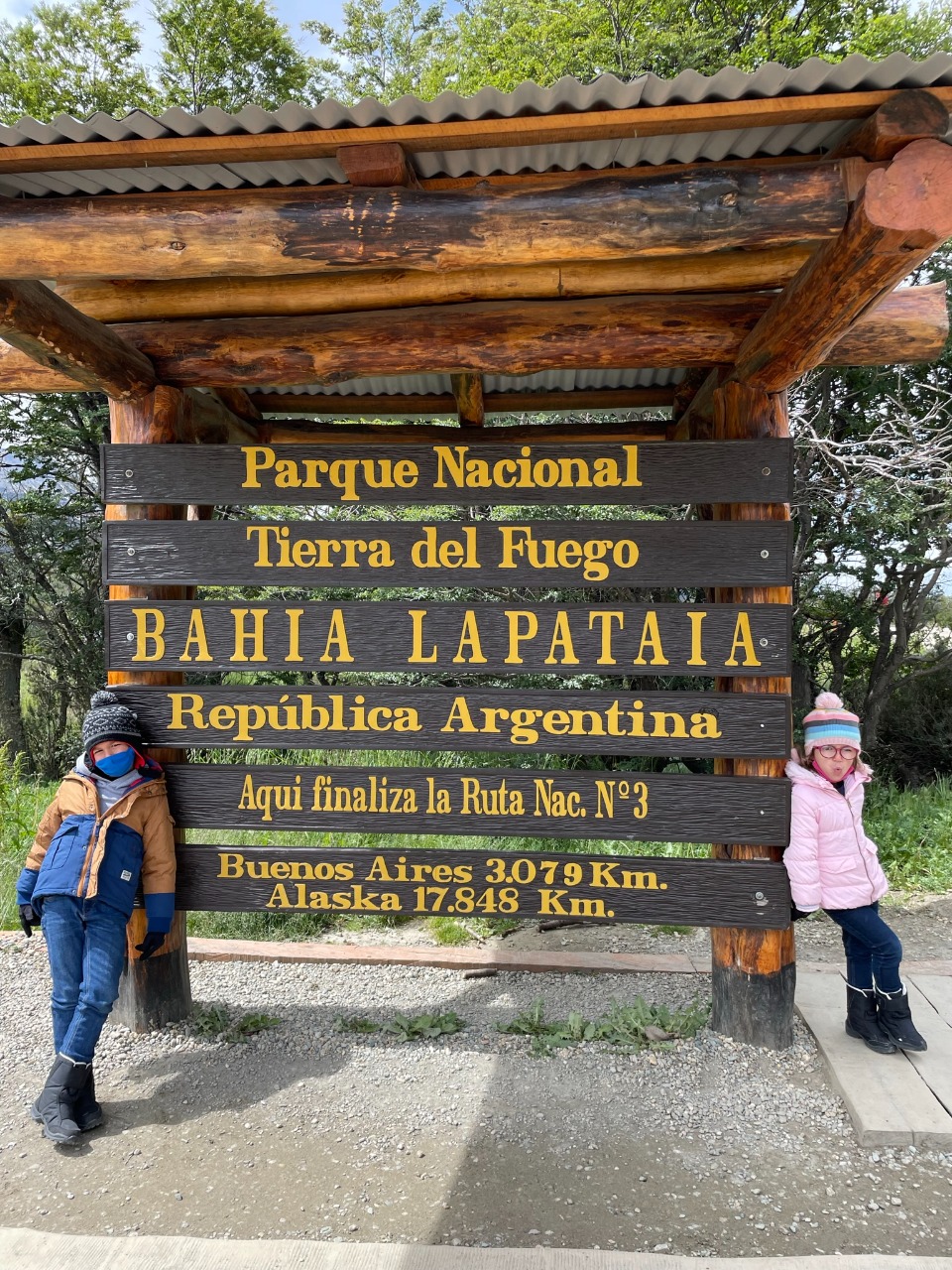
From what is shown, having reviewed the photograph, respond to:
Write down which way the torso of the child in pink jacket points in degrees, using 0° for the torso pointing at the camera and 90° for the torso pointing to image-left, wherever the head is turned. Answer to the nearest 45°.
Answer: approximately 315°

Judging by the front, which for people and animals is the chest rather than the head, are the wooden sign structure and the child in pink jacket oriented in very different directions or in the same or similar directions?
same or similar directions

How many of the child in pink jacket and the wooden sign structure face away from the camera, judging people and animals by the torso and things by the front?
0

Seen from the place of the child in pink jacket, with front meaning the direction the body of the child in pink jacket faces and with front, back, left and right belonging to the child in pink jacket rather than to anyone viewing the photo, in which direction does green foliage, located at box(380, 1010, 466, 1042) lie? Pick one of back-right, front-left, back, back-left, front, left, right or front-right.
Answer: back-right

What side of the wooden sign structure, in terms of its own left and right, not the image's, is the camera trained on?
front

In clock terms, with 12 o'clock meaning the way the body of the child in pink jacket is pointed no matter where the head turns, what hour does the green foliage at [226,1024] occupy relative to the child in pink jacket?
The green foliage is roughly at 4 o'clock from the child in pink jacket.
